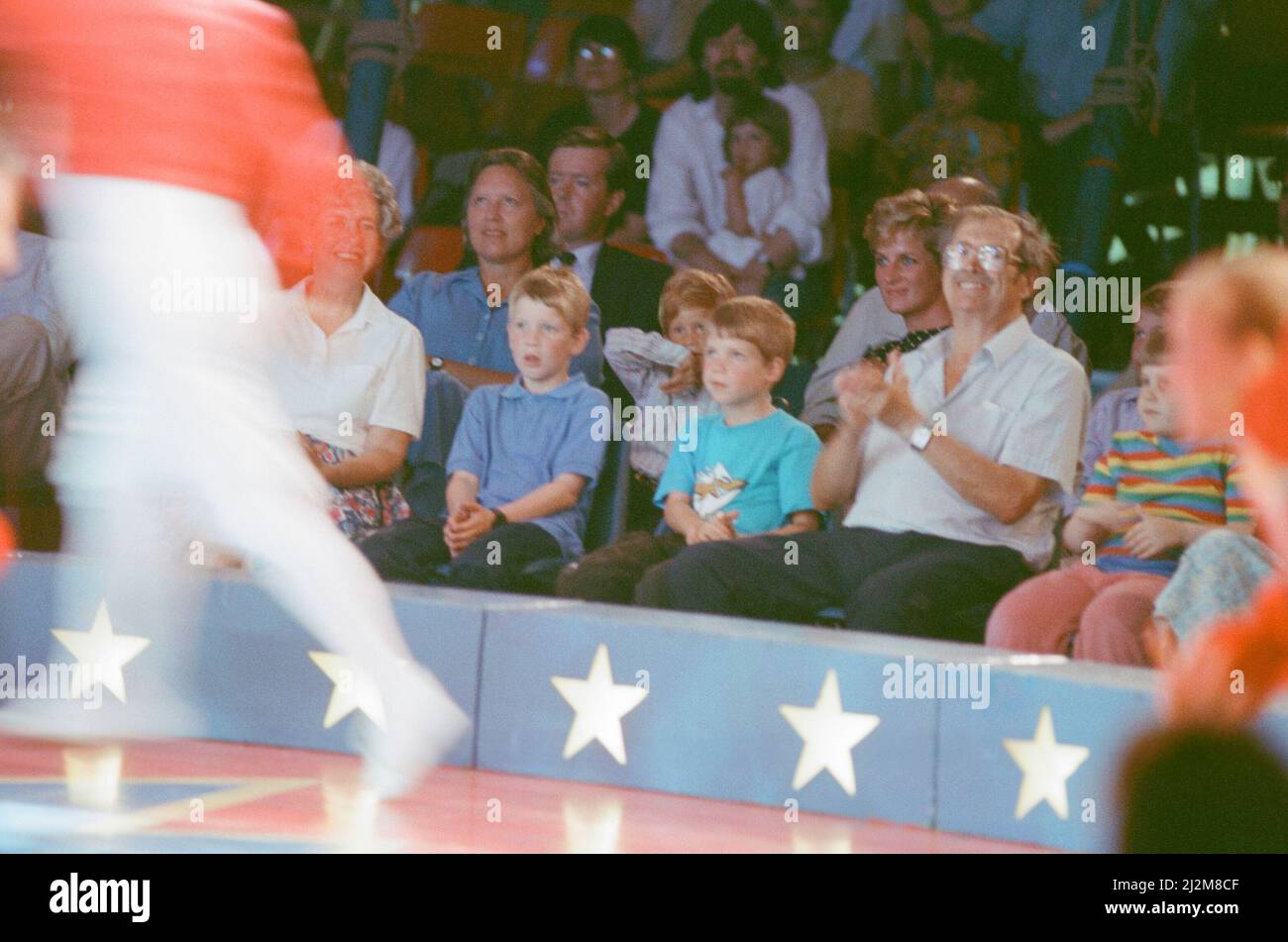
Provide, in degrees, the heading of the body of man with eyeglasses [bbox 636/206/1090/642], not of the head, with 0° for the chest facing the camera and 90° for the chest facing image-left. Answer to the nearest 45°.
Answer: approximately 45°

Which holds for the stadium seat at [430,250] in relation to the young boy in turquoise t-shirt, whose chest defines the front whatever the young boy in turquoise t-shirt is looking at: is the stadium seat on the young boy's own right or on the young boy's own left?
on the young boy's own right

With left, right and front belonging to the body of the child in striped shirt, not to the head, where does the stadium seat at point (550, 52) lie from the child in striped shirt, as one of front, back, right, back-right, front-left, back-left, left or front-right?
right

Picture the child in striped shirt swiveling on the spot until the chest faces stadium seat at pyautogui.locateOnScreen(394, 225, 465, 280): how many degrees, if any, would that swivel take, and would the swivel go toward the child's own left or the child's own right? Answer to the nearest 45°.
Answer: approximately 90° to the child's own right

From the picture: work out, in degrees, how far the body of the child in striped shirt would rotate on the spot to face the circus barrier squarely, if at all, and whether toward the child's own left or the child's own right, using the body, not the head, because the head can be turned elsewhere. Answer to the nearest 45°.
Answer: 0° — they already face it

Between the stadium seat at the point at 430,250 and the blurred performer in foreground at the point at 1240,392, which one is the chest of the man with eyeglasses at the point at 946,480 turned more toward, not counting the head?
the blurred performer in foreground

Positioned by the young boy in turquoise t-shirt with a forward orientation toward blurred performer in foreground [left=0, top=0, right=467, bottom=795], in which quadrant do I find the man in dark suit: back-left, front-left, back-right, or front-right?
back-right

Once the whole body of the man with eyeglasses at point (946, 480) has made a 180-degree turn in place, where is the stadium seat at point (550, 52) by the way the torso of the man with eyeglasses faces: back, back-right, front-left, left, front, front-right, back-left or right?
left

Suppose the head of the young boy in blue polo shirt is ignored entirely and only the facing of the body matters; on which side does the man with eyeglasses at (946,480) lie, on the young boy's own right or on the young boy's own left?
on the young boy's own left

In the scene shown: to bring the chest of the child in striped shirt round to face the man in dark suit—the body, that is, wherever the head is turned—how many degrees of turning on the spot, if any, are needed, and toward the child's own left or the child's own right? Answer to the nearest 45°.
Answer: approximately 90° to the child's own right

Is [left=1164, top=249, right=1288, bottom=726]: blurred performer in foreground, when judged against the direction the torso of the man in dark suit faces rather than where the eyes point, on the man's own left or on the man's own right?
on the man's own left

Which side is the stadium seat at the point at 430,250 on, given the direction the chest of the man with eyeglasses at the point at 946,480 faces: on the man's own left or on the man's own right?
on the man's own right
